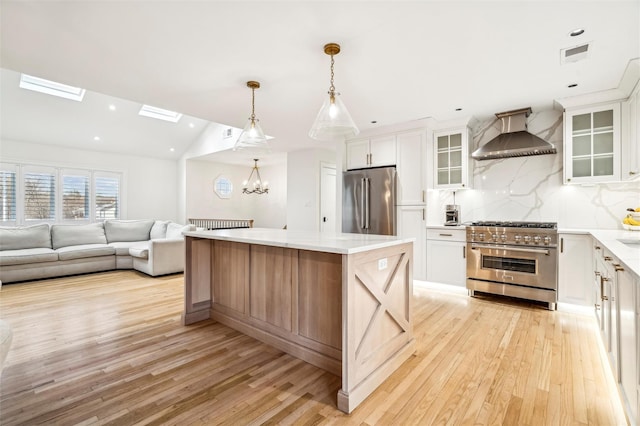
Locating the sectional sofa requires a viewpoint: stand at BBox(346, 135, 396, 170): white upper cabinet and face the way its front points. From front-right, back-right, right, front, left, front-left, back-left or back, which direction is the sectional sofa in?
front-right

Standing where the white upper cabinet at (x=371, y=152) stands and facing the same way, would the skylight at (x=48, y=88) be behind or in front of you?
in front

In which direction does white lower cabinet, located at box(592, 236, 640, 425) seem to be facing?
to the viewer's left

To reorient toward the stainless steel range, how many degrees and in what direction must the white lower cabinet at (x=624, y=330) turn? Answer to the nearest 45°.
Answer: approximately 45° to its right

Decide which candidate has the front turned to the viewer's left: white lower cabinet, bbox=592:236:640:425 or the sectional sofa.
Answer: the white lower cabinet

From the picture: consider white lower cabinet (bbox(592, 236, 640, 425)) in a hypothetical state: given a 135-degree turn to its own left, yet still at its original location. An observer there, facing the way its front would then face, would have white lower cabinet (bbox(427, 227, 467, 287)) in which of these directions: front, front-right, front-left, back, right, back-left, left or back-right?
back

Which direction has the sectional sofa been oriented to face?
toward the camera

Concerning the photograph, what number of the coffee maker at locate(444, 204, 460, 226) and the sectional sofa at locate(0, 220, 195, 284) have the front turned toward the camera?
2

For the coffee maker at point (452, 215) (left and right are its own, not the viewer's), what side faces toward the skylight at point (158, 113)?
right

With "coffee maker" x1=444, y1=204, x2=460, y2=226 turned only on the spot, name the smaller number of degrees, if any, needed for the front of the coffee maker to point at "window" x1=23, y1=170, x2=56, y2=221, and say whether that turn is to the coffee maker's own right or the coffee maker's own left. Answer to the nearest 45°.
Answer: approximately 90° to the coffee maker's own right

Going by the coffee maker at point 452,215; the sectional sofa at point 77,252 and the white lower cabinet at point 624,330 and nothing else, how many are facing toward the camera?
2

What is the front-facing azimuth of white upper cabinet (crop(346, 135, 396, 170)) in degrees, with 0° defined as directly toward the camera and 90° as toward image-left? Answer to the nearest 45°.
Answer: approximately 45°

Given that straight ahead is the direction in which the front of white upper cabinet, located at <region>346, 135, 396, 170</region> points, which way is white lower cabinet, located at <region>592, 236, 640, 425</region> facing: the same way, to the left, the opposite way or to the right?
to the right

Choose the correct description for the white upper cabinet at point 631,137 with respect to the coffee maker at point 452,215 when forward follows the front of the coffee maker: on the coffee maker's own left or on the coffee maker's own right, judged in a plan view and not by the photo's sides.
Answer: on the coffee maker's own left
